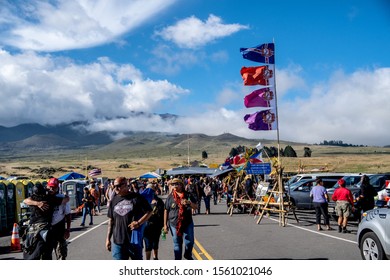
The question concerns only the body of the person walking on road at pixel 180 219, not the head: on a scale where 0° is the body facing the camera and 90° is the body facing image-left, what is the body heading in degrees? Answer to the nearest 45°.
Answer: approximately 0°

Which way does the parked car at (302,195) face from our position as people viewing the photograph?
facing to the left of the viewer

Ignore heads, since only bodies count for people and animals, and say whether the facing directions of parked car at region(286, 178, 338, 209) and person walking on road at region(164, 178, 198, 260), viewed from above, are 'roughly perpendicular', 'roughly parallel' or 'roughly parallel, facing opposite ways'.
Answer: roughly perpendicular

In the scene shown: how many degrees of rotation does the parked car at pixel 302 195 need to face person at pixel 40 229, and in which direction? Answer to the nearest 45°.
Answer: approximately 90° to its left

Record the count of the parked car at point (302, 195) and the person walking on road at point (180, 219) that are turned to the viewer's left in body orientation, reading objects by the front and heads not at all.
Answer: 1

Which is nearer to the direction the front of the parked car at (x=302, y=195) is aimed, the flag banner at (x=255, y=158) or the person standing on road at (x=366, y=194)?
the flag banner

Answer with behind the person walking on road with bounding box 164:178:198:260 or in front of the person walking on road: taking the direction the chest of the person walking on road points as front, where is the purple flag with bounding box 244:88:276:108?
behind
